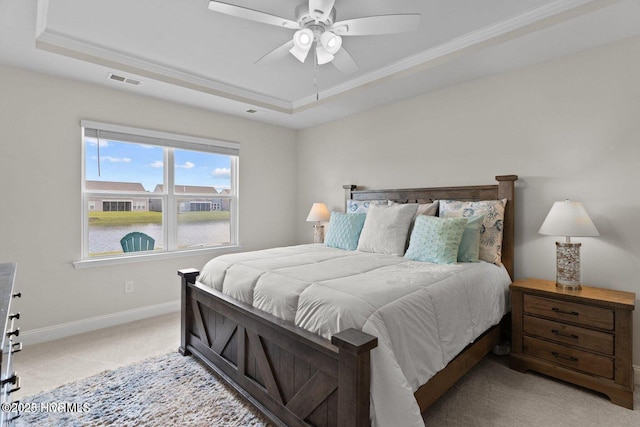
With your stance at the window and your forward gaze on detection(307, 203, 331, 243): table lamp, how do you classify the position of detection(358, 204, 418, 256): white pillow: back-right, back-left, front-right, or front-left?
front-right

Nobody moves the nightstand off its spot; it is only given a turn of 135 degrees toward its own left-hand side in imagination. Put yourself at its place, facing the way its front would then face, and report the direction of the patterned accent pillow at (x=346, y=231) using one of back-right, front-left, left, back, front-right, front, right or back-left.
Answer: back

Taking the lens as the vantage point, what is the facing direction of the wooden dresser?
facing to the right of the viewer

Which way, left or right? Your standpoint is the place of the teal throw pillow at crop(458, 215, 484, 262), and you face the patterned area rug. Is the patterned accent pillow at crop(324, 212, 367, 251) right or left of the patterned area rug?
right

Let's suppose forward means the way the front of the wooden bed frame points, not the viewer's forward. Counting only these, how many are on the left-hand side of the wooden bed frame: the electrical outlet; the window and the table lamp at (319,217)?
0

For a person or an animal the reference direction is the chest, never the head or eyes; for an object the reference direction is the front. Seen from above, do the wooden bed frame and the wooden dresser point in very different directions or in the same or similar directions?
very different directions

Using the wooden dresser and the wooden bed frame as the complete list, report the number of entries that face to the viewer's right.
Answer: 1

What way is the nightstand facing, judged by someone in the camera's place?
facing the viewer and to the left of the viewer

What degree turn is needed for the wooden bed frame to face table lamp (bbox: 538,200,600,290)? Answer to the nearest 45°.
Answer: approximately 135° to its left

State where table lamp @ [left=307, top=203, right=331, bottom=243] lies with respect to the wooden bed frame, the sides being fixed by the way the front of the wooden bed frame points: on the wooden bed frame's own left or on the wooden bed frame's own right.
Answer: on the wooden bed frame's own right

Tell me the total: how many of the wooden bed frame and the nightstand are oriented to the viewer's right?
0

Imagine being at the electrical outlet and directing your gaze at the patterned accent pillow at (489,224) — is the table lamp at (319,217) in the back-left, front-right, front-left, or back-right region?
front-left

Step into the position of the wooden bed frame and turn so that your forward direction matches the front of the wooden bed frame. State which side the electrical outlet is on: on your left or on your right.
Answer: on your right

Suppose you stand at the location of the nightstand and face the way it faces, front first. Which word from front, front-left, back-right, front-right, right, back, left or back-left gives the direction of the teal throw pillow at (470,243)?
front-right
